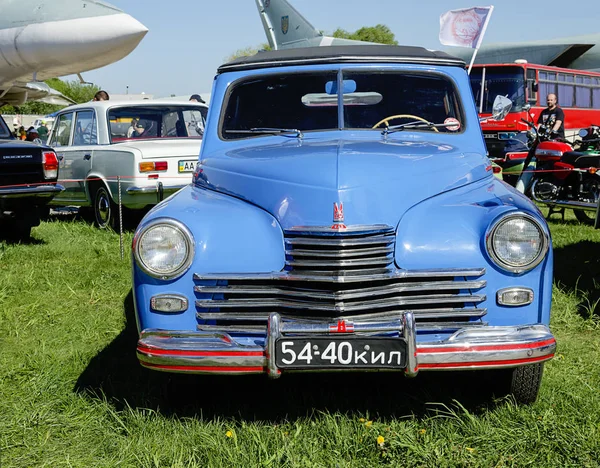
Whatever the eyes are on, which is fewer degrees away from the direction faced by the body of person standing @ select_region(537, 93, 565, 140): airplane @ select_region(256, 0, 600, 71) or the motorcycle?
the motorcycle

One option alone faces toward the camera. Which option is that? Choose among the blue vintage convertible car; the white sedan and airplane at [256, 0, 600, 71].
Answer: the blue vintage convertible car

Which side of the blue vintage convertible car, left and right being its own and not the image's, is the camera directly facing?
front

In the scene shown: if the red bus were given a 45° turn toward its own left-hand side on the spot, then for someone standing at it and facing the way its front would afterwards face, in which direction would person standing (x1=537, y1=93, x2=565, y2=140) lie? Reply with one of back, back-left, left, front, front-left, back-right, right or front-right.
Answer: front

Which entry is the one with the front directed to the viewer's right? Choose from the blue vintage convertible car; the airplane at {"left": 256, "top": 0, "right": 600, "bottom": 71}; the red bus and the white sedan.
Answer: the airplane

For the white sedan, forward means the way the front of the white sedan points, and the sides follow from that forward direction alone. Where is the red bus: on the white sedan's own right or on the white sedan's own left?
on the white sedan's own right

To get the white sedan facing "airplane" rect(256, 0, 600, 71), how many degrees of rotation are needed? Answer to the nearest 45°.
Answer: approximately 90° to its right

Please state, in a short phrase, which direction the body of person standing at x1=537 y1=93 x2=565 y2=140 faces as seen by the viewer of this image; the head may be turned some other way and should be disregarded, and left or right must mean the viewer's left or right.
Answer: facing the viewer and to the left of the viewer

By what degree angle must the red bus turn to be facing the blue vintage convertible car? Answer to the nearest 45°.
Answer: approximately 45° to its left

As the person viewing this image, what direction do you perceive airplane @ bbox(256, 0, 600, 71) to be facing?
facing to the right of the viewer

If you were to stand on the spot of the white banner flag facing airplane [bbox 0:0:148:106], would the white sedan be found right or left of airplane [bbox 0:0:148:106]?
left

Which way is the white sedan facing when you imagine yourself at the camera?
facing away from the viewer and to the left of the viewer

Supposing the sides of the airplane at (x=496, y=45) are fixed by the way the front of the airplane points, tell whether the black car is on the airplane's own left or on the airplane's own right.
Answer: on the airplane's own right

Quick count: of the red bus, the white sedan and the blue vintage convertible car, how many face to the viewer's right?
0
